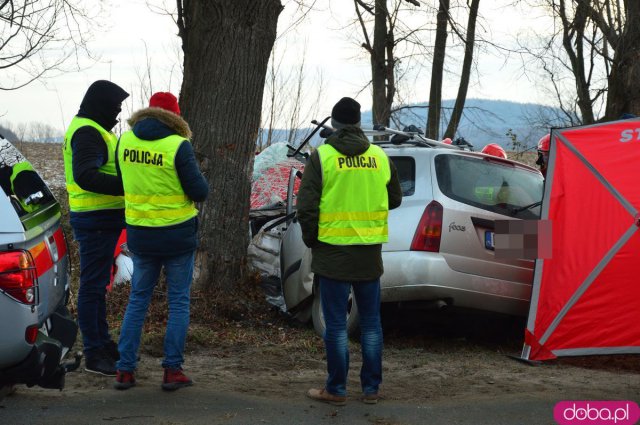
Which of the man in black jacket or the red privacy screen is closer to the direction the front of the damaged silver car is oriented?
the man in black jacket

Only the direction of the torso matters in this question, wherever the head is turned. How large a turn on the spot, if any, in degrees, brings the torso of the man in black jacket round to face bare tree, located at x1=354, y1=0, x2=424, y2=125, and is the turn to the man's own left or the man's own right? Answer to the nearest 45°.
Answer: approximately 45° to the man's own left

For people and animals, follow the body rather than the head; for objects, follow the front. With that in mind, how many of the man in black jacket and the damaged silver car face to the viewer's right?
1

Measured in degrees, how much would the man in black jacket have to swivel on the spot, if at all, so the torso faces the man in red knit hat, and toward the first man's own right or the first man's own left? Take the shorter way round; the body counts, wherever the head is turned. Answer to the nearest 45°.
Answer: approximately 45° to the first man's own right

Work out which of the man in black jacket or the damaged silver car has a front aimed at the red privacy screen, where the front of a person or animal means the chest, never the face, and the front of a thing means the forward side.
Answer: the man in black jacket

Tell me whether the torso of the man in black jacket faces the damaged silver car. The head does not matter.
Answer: yes

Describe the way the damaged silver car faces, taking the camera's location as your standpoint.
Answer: facing away from the viewer and to the left of the viewer

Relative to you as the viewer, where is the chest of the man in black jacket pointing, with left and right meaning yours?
facing to the right of the viewer

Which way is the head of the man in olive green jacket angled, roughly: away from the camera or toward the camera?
away from the camera

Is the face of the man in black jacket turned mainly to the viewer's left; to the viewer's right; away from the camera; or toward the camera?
to the viewer's right
